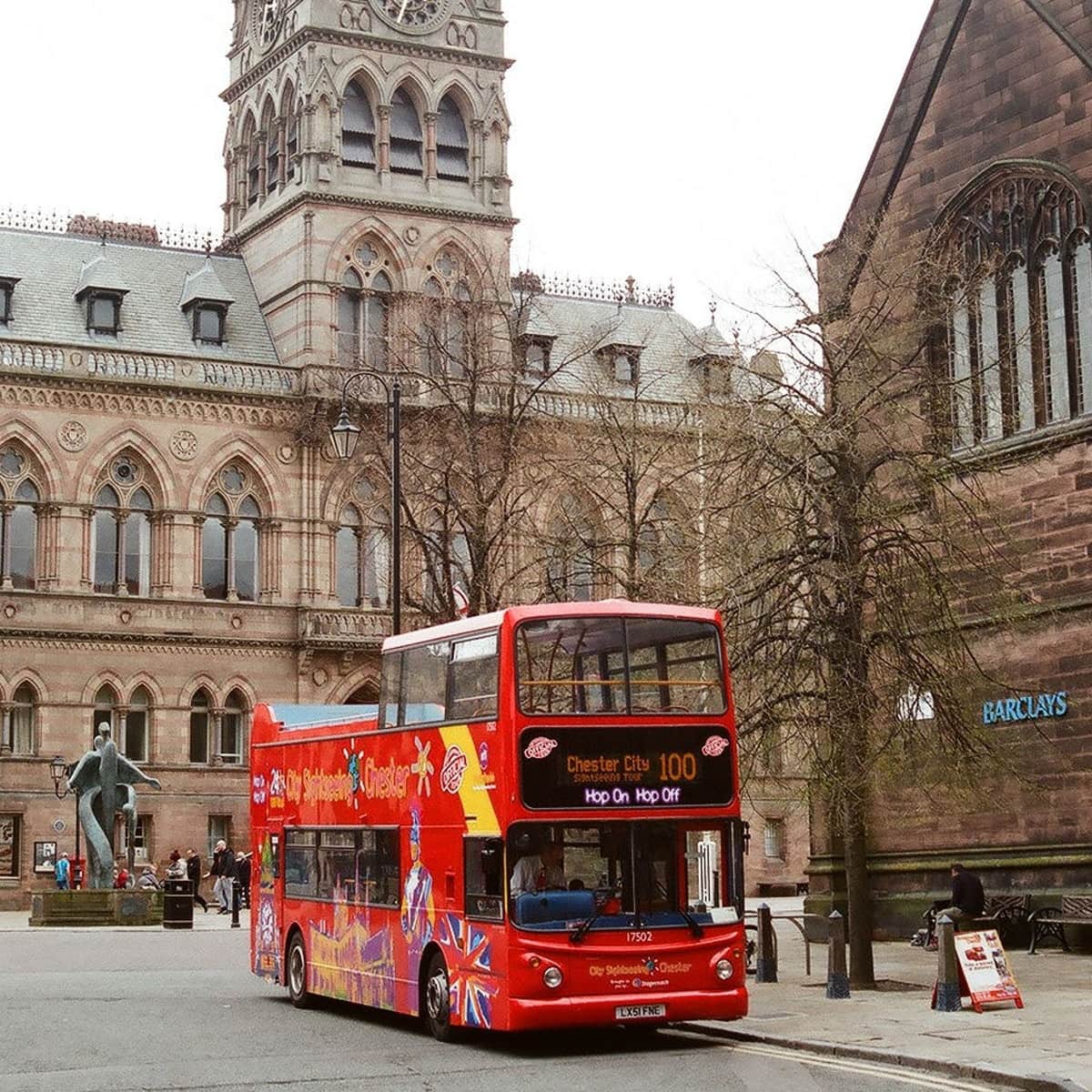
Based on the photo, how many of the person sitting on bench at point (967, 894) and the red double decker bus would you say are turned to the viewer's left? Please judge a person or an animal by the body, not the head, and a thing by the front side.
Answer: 1

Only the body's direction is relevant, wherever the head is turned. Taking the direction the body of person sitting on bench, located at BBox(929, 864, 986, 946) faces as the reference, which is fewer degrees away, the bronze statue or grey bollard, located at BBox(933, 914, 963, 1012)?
the bronze statue

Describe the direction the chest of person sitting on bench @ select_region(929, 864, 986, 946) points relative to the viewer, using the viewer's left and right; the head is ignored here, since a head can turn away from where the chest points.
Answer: facing to the left of the viewer

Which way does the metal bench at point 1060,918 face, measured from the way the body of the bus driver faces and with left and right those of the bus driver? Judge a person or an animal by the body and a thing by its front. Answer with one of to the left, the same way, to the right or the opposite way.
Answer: to the right

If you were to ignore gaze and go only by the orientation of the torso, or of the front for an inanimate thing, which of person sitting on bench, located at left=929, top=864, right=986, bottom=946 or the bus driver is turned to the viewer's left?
the person sitting on bench

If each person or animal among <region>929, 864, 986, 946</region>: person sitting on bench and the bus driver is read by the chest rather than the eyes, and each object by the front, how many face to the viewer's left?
1

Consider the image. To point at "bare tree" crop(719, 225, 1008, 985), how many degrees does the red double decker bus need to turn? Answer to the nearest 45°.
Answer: approximately 90° to its left

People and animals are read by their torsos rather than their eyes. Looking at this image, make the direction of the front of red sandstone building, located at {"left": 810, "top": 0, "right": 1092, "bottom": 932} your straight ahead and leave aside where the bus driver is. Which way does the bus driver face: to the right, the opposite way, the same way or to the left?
to the left

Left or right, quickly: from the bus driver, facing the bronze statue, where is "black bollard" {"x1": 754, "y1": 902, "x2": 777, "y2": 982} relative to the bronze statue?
right

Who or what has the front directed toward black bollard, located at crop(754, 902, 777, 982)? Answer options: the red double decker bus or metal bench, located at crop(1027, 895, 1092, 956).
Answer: the metal bench

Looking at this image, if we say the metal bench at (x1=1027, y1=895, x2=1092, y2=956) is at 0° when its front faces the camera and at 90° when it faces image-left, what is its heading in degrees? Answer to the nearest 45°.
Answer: approximately 45°

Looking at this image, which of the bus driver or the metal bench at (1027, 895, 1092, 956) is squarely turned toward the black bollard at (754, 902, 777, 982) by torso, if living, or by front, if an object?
the metal bench
